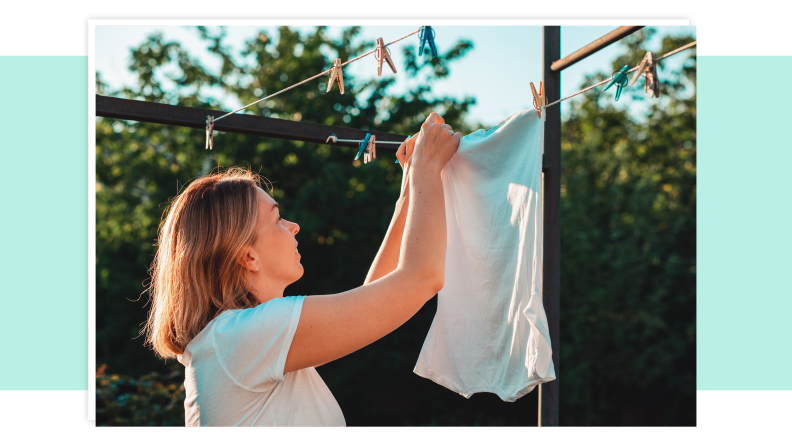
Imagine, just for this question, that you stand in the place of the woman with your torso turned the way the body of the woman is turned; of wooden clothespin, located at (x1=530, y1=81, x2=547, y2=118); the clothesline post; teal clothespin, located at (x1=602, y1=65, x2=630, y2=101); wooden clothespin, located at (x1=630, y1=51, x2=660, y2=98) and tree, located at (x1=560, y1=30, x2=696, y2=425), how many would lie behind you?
0

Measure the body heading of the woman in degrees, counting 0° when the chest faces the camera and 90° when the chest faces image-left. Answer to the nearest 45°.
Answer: approximately 270°

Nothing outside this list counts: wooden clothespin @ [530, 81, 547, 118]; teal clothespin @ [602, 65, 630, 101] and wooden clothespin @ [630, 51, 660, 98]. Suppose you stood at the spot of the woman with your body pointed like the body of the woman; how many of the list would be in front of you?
3

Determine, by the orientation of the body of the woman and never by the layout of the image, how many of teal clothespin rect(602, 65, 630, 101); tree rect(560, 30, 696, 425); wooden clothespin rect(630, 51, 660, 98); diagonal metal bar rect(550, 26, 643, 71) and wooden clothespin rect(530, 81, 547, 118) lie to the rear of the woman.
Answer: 0

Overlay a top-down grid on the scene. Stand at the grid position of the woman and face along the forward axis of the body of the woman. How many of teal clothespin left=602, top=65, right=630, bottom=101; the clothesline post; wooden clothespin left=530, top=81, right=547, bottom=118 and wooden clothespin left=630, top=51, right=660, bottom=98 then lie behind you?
0

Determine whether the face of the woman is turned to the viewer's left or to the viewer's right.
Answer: to the viewer's right

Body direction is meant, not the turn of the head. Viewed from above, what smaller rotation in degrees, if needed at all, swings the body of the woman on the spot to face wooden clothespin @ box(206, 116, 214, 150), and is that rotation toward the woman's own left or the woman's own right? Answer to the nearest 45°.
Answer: approximately 90° to the woman's own left

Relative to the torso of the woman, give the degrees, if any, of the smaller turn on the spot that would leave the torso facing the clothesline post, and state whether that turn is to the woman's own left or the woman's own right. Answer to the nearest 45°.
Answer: approximately 45° to the woman's own left

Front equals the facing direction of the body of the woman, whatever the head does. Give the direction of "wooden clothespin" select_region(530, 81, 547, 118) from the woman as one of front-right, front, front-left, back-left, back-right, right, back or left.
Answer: front

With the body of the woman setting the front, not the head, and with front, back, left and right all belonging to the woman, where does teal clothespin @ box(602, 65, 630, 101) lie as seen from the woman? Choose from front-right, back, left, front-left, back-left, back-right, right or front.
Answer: front

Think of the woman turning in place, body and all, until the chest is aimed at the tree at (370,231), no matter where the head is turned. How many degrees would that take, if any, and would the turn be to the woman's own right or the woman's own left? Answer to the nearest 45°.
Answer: approximately 90° to the woman's own left

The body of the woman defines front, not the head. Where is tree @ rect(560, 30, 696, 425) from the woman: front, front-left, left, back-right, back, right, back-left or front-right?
front-left

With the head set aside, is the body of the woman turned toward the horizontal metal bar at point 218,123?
no
